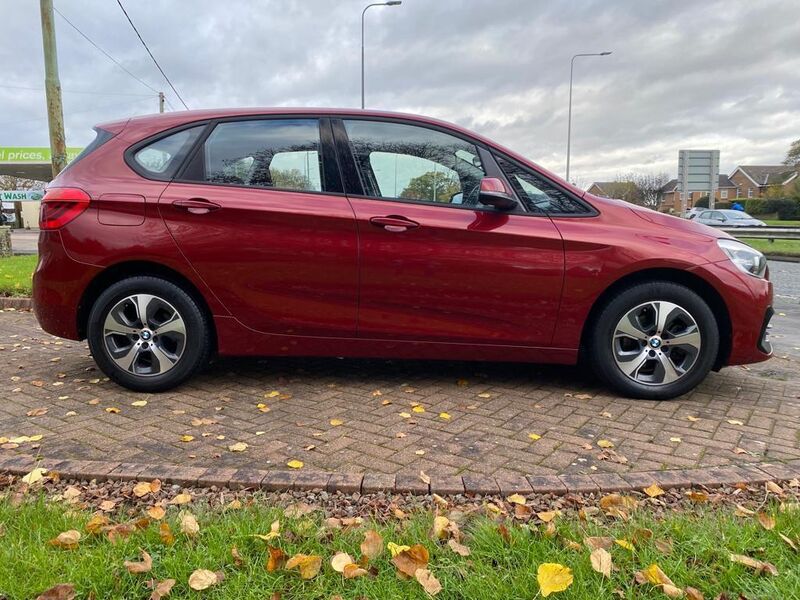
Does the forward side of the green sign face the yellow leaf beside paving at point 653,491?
yes

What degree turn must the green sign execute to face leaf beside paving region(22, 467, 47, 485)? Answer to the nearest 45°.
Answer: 0° — it already faces it

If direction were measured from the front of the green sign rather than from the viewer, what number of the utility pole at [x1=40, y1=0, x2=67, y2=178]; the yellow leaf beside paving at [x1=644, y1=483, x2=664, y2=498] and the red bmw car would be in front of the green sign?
3

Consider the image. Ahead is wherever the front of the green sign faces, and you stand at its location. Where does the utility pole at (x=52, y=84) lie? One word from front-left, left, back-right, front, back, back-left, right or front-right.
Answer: front

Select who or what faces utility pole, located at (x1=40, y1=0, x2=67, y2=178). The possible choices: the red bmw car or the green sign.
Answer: the green sign

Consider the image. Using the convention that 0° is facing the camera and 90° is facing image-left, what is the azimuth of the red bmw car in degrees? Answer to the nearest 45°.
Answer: approximately 270°

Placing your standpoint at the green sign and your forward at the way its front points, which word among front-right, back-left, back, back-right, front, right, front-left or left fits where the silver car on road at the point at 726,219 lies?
front-left

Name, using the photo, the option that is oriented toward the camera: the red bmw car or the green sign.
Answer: the green sign

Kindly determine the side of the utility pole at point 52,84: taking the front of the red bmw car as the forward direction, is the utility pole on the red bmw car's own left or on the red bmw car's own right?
on the red bmw car's own left

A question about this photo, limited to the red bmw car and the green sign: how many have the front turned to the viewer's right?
1

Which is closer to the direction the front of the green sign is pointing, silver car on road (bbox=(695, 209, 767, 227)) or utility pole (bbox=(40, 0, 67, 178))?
the utility pole

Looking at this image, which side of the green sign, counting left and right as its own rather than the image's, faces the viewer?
front

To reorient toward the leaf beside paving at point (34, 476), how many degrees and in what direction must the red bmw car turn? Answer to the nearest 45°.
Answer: approximately 135° to its right

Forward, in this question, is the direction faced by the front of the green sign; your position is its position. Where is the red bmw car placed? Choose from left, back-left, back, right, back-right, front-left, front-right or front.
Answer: front

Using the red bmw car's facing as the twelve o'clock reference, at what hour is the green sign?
The green sign is roughly at 8 o'clock from the red bmw car.
